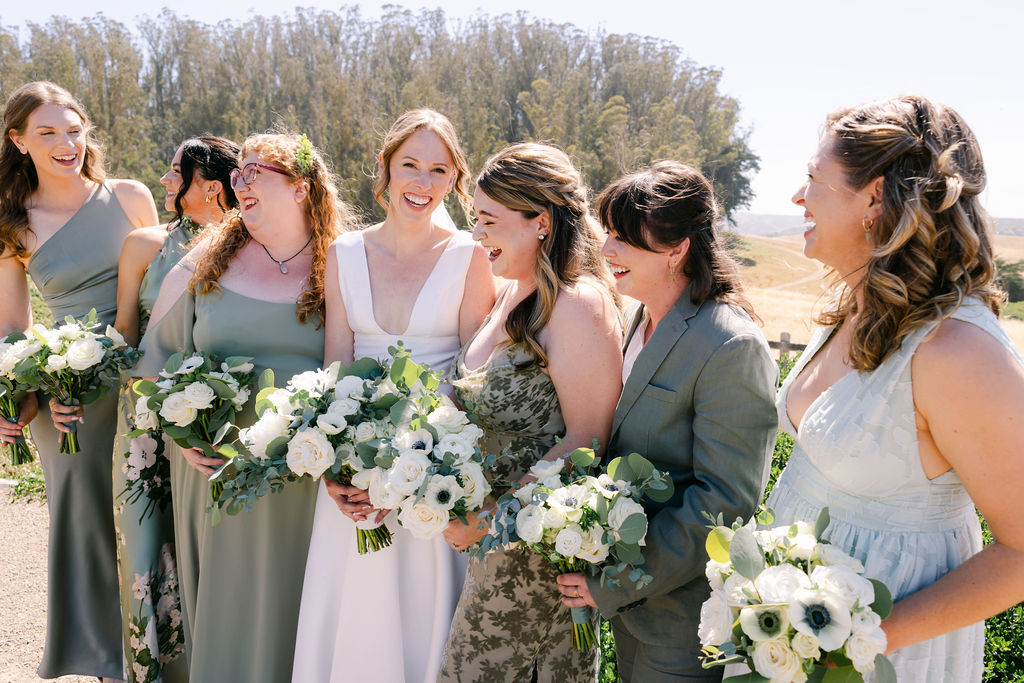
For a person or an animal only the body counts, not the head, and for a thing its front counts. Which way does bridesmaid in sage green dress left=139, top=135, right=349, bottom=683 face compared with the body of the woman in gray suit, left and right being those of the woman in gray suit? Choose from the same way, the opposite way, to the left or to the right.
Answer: to the left

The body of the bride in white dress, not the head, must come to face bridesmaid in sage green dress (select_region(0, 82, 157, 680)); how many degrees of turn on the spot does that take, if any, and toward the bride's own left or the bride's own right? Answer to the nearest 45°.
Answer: approximately 135° to the bride's own right

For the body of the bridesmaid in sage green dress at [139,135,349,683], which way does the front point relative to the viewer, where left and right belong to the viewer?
facing the viewer

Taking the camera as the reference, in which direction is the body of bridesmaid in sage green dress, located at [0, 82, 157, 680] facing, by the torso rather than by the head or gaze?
toward the camera

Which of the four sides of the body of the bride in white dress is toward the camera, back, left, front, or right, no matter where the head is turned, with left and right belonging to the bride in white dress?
front

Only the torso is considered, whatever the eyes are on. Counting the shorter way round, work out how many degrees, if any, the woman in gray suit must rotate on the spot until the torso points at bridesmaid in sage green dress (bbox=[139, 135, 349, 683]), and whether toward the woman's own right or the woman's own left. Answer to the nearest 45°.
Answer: approximately 45° to the woman's own right

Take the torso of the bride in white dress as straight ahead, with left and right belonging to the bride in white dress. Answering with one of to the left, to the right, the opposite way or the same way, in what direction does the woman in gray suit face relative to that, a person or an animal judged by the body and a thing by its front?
to the right

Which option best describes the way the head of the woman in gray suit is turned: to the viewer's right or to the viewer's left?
to the viewer's left

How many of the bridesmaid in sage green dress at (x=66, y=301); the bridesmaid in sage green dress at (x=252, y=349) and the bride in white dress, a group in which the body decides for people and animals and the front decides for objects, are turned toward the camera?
3
